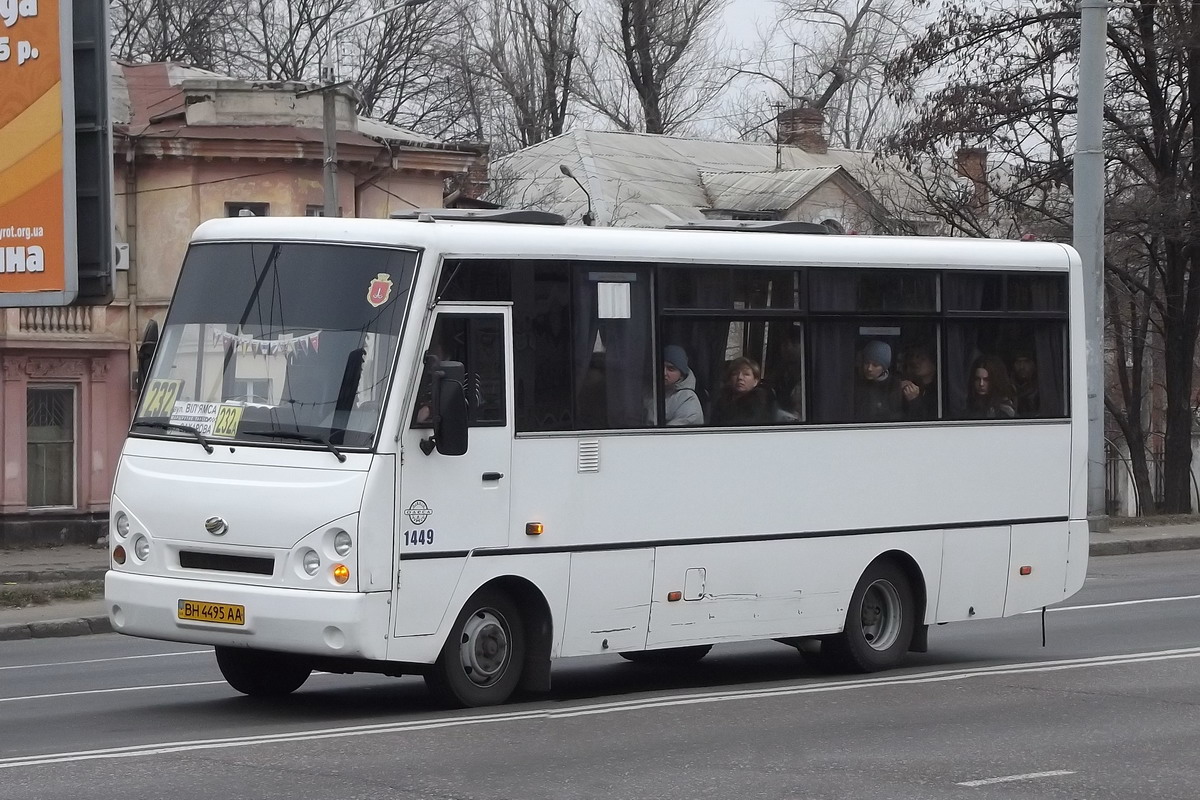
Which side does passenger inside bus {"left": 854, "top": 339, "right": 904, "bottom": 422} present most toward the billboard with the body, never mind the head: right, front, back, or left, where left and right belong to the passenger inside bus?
right

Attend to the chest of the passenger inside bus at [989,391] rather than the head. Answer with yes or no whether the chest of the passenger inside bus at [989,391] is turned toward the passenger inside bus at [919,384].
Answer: yes

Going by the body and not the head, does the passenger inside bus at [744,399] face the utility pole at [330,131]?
no

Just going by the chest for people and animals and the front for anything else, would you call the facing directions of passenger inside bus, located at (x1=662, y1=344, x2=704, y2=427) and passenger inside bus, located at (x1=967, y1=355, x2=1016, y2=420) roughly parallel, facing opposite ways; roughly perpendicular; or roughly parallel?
roughly parallel

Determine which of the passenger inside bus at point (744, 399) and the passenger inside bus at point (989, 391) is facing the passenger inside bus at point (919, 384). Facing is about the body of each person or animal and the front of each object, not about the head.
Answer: the passenger inside bus at point (989, 391)

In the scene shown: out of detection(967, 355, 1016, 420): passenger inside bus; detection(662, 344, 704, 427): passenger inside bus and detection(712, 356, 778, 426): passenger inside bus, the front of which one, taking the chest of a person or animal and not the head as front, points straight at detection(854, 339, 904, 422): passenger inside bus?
detection(967, 355, 1016, 420): passenger inside bus

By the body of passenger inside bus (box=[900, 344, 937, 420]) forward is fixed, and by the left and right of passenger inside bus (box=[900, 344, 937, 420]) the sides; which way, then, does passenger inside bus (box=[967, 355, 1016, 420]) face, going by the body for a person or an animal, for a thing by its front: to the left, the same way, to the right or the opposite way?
the same way

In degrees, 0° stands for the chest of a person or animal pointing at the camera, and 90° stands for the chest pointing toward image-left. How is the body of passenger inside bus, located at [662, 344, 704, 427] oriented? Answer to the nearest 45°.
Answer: approximately 45°

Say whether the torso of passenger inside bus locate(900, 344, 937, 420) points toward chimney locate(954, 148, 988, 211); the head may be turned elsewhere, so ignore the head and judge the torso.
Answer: no

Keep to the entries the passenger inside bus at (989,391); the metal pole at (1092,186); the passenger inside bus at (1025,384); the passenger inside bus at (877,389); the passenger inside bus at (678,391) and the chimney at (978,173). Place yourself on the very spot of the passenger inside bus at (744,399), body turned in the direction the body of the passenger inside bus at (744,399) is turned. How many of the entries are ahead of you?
1

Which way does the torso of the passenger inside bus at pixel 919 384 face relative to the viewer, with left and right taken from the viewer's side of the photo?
facing the viewer and to the left of the viewer

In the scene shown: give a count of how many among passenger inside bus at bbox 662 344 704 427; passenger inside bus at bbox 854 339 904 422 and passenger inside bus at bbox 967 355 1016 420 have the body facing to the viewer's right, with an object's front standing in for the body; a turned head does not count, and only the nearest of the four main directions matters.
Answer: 0

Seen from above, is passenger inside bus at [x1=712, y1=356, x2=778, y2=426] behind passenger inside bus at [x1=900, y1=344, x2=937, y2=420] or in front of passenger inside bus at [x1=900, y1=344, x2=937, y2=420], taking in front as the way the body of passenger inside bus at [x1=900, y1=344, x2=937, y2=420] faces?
in front

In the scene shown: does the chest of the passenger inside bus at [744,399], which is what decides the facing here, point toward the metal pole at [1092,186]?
no

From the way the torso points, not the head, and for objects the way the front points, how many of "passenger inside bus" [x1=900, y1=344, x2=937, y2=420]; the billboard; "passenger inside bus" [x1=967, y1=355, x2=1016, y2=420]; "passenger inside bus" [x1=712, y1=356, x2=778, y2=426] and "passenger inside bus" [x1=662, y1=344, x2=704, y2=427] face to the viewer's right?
0

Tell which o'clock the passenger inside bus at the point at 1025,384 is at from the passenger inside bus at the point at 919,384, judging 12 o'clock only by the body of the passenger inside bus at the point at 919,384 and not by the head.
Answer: the passenger inside bus at the point at 1025,384 is roughly at 6 o'clock from the passenger inside bus at the point at 919,384.

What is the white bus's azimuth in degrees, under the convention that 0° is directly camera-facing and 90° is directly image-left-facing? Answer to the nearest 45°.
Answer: approximately 45°

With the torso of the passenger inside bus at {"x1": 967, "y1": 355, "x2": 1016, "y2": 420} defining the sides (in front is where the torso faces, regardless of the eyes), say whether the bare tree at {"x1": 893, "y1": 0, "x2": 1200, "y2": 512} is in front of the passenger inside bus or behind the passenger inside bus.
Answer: behind
